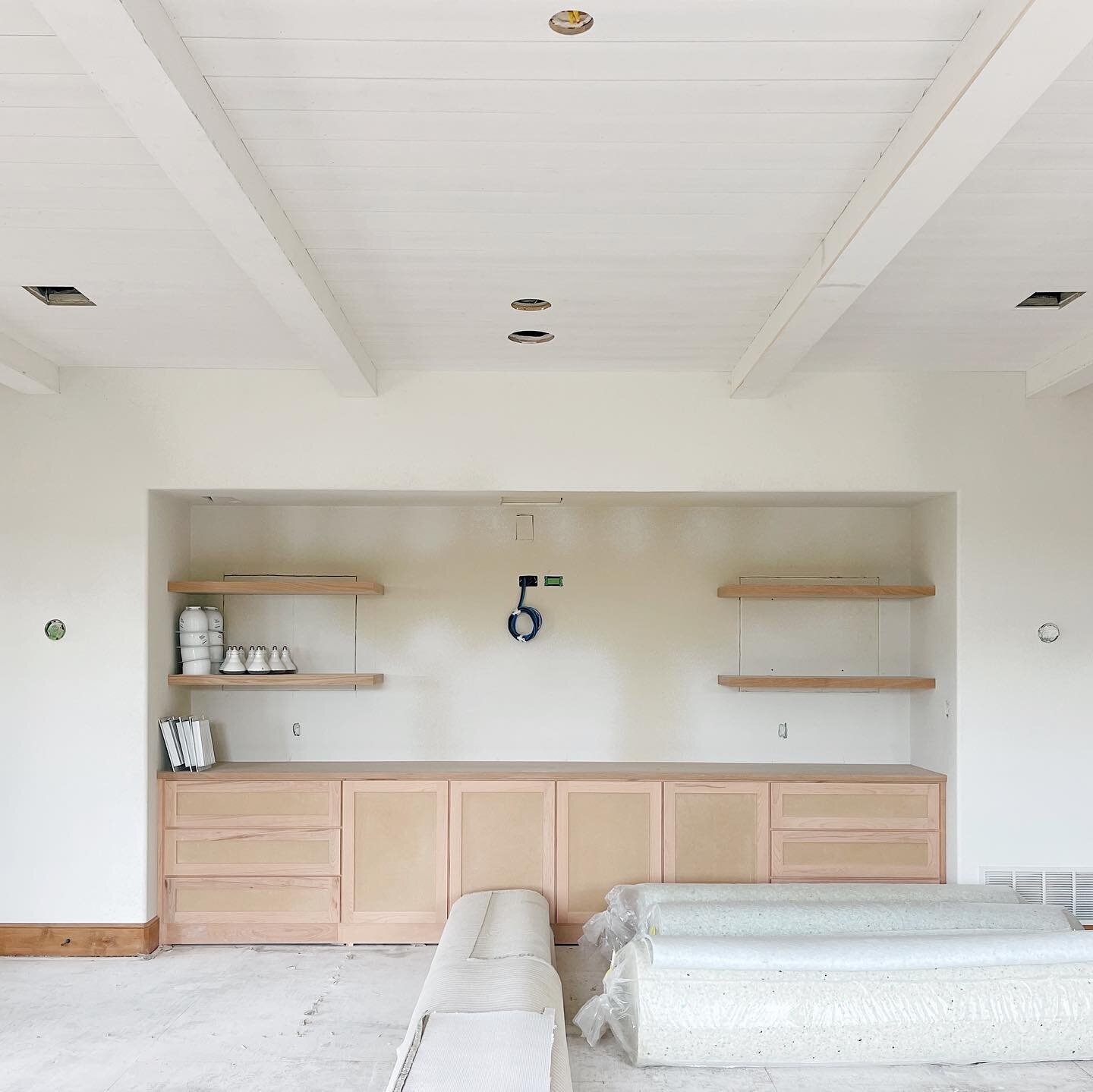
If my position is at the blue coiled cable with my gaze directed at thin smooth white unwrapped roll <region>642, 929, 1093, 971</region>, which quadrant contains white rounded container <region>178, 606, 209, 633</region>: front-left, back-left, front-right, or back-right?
back-right

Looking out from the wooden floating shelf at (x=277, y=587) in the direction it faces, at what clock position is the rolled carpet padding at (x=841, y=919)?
The rolled carpet padding is roughly at 10 o'clock from the wooden floating shelf.

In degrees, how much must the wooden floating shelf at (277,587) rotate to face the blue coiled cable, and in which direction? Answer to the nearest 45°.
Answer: approximately 90° to its left

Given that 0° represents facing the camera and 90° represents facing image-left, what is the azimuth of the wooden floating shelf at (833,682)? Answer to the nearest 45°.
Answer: approximately 0°

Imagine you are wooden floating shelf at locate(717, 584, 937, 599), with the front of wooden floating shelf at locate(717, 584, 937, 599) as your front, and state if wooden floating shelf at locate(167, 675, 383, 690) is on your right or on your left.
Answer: on your right

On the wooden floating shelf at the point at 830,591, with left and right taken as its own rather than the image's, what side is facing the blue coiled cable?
right

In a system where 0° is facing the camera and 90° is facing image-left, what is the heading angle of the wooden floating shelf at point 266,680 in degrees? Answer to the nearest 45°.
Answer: approximately 0°
